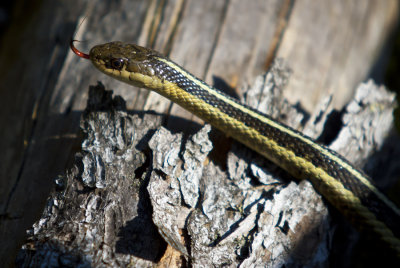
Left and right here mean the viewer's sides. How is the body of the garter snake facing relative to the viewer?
facing to the left of the viewer
